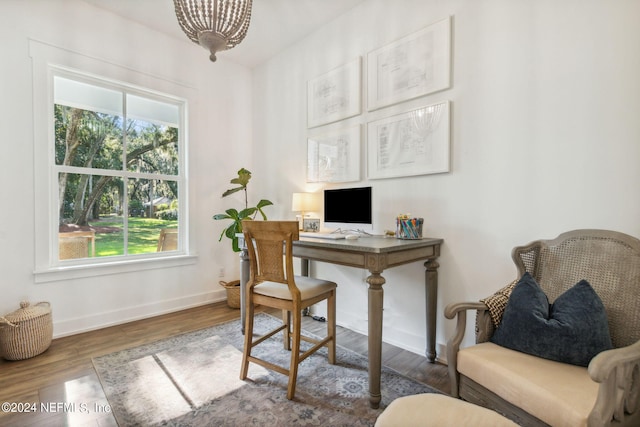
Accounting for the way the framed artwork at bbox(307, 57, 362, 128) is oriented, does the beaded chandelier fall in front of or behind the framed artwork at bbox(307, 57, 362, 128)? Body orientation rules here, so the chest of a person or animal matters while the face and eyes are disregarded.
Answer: in front

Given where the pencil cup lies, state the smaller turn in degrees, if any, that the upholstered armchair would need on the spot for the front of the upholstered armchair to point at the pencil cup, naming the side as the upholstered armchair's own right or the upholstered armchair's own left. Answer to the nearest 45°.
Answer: approximately 90° to the upholstered armchair's own right

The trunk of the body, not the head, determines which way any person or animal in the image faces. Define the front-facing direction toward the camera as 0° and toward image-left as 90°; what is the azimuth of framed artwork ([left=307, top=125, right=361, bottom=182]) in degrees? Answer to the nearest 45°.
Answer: approximately 45°

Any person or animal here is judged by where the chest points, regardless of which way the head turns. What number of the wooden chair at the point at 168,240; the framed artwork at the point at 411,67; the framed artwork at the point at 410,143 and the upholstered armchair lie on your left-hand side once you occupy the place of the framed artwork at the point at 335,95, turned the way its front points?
3

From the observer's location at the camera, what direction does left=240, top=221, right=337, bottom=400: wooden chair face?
facing away from the viewer and to the right of the viewer

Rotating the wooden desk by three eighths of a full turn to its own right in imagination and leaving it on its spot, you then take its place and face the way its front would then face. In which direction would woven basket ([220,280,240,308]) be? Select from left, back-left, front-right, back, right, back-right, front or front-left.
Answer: front-left

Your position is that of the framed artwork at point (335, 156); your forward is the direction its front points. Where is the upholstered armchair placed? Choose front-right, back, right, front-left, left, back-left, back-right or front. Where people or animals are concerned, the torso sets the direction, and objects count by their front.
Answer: left

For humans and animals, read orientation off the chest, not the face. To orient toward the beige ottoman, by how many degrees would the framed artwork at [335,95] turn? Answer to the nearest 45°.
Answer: approximately 45° to its left
